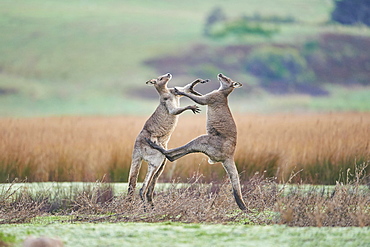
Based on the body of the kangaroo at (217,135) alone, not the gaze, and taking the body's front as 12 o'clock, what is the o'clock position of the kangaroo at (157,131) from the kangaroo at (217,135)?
the kangaroo at (157,131) is roughly at 1 o'clock from the kangaroo at (217,135).

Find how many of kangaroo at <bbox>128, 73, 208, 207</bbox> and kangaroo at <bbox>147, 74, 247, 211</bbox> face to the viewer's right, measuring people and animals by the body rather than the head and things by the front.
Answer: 1

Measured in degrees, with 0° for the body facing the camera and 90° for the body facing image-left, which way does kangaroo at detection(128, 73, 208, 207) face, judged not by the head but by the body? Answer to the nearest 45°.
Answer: approximately 270°

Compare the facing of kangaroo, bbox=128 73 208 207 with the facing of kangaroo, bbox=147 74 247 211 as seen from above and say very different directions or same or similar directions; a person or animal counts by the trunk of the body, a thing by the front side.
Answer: very different directions

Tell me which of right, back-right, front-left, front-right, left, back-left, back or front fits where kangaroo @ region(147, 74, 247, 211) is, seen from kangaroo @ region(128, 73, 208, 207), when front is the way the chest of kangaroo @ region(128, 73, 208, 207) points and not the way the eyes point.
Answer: front-right

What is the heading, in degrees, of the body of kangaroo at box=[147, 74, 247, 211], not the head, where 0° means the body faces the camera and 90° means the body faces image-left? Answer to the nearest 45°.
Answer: approximately 90°

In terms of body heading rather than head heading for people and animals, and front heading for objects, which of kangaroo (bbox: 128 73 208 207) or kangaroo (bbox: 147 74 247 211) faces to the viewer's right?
kangaroo (bbox: 128 73 208 207)
